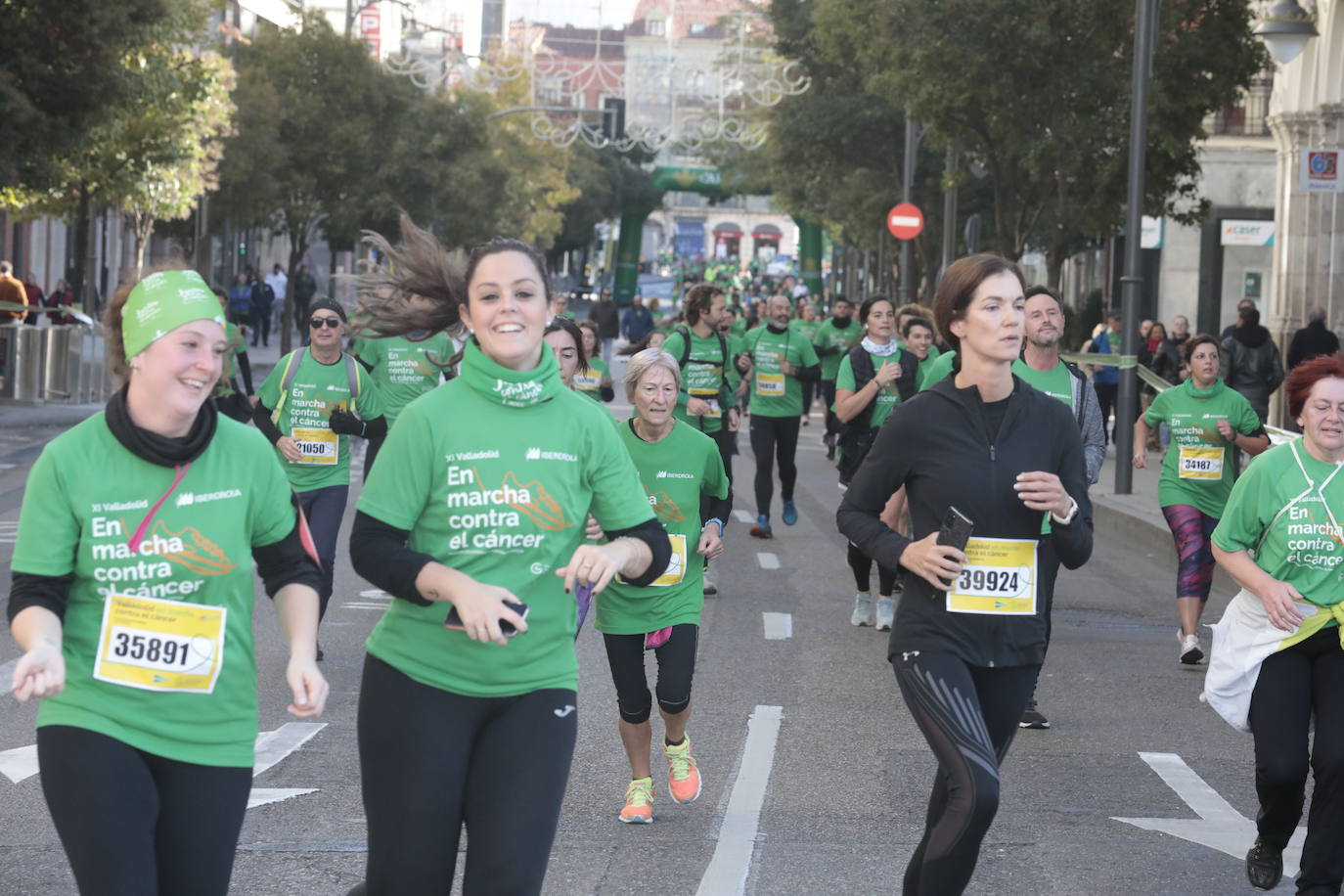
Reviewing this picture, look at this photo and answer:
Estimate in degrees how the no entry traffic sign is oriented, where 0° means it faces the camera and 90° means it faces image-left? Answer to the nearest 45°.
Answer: approximately 0°

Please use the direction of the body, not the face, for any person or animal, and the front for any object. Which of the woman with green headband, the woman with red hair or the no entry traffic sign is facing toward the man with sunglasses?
the no entry traffic sign

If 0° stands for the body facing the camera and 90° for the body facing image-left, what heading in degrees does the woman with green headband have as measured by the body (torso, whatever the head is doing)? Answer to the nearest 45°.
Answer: approximately 0°

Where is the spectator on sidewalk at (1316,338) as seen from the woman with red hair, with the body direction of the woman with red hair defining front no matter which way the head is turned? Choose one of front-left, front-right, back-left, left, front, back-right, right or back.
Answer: back-left

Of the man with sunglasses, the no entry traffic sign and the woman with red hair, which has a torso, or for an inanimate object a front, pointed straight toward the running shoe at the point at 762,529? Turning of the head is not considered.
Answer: the no entry traffic sign

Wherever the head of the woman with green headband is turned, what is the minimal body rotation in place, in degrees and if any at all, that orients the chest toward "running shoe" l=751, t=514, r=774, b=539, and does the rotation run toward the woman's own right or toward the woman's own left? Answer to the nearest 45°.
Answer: approximately 180°
